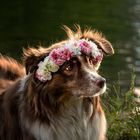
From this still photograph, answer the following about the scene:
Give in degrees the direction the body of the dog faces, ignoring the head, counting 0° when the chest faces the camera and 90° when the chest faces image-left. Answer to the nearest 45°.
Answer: approximately 315°
